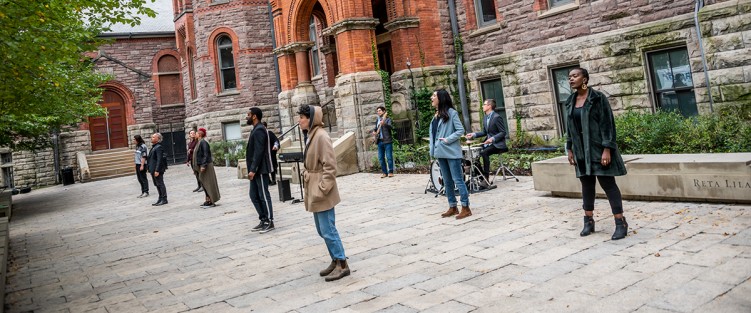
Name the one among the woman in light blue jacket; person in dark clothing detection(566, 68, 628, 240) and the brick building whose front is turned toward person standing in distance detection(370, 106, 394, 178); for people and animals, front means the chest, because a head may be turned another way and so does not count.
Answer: the brick building

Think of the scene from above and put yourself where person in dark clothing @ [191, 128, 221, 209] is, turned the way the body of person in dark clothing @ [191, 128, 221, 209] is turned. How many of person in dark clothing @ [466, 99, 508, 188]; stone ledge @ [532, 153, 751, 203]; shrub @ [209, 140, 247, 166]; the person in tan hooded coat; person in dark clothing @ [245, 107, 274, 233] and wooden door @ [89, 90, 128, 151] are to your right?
2

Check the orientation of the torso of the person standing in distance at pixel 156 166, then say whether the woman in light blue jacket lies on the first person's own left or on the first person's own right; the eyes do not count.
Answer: on the first person's own left

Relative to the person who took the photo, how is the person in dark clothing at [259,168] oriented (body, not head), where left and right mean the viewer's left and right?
facing to the left of the viewer

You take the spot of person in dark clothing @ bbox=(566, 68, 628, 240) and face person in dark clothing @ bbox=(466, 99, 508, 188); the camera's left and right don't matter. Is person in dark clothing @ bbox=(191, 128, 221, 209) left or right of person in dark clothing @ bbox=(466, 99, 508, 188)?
left

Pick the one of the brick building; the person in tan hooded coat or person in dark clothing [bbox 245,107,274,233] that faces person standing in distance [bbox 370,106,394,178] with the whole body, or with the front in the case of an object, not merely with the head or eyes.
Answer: the brick building

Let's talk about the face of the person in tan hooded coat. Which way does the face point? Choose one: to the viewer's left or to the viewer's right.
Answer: to the viewer's left

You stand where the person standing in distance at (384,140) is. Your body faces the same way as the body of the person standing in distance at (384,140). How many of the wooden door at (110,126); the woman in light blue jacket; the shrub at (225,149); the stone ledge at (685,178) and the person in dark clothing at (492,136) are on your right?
2

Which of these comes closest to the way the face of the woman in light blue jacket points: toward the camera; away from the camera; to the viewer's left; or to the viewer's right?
to the viewer's left

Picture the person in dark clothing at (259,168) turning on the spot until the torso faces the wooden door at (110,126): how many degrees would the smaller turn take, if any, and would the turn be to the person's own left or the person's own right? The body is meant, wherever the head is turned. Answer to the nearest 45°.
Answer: approximately 90° to the person's own right

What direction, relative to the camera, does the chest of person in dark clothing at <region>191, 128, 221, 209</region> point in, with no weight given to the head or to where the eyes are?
to the viewer's left

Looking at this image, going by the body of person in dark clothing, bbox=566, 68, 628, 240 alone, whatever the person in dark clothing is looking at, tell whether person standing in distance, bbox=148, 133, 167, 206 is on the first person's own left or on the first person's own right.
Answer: on the first person's own right

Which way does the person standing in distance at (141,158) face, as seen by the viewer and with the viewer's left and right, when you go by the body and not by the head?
facing to the left of the viewer

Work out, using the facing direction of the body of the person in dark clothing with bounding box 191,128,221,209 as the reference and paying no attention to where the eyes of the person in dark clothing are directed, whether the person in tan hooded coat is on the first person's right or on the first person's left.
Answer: on the first person's left
